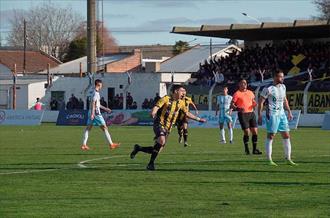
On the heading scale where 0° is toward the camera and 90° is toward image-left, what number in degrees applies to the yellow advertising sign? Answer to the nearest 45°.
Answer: approximately 0°

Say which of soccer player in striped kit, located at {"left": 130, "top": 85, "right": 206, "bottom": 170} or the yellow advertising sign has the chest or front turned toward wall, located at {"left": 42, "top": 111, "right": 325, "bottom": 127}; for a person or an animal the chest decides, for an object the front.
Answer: the yellow advertising sign

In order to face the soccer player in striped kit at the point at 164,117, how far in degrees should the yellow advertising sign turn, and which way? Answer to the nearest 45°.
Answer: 0° — it already faces them

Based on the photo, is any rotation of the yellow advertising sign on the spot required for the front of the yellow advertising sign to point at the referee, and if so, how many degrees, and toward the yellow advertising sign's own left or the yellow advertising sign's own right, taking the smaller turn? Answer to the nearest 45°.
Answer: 0° — it already faces them
